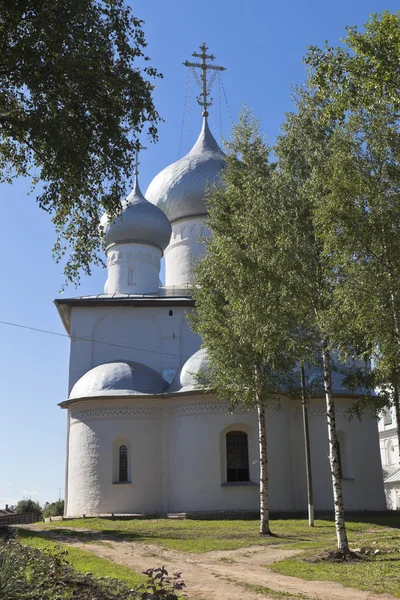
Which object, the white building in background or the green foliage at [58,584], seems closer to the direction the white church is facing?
the white building in background

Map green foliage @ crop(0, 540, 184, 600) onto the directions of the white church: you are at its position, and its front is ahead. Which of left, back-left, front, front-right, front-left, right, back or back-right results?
back

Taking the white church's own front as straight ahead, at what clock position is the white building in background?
The white building in background is roughly at 1 o'clock from the white church.

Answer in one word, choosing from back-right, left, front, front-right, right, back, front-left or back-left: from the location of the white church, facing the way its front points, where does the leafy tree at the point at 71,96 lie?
back

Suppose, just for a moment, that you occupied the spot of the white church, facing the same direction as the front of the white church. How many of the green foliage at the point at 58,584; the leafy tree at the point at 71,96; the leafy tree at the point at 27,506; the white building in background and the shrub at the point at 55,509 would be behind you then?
2

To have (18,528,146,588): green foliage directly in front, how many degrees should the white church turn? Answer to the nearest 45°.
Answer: approximately 180°
